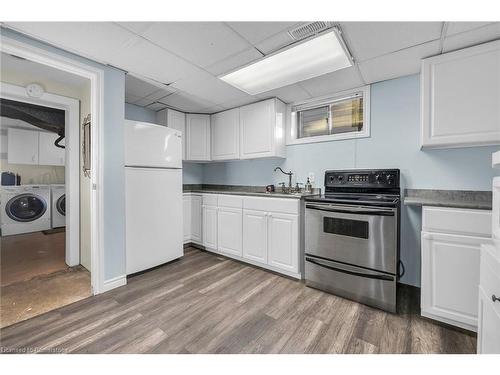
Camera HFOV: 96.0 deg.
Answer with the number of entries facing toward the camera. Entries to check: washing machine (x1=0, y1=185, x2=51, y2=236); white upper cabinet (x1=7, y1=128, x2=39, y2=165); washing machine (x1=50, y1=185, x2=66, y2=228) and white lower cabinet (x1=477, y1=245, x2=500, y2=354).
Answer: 3

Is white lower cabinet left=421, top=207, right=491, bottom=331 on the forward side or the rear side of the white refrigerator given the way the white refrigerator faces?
on the forward side

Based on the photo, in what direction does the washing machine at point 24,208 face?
toward the camera

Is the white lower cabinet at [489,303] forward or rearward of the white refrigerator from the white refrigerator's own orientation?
forward

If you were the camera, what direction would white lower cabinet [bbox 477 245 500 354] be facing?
facing to the left of the viewer

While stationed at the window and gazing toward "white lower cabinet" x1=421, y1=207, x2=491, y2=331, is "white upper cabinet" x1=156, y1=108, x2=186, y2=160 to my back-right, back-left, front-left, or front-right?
back-right
